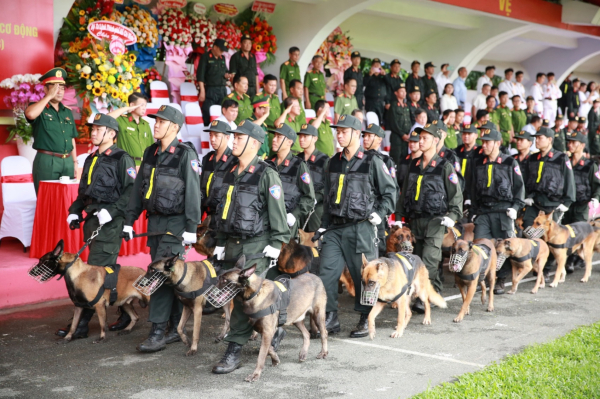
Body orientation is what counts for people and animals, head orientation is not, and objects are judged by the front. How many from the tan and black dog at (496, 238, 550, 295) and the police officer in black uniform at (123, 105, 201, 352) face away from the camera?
0

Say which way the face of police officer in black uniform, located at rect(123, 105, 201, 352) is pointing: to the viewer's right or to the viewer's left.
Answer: to the viewer's left

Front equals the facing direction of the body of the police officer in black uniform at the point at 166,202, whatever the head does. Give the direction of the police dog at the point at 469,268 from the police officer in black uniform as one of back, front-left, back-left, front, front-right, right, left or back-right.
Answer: back-left

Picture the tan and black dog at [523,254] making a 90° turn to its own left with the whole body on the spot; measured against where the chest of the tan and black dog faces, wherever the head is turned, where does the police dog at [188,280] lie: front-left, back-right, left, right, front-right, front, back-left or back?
right

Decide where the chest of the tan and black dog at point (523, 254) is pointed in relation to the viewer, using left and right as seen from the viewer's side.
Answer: facing the viewer and to the left of the viewer

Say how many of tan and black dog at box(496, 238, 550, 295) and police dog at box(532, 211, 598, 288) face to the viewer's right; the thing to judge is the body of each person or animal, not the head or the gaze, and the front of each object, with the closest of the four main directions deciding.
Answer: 0

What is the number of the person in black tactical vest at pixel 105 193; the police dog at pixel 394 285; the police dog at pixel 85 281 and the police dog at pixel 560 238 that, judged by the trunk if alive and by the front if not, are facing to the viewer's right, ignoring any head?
0

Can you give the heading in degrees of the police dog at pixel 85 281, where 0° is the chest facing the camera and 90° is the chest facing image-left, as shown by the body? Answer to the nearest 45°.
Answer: approximately 90°

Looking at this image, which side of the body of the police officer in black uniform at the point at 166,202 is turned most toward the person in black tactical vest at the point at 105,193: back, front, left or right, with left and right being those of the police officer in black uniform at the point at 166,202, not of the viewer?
right

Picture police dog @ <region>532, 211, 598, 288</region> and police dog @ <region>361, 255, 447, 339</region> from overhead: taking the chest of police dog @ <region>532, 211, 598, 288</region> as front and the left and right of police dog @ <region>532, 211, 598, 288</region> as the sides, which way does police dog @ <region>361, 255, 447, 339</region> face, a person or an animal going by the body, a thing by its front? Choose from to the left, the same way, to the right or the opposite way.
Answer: the same way

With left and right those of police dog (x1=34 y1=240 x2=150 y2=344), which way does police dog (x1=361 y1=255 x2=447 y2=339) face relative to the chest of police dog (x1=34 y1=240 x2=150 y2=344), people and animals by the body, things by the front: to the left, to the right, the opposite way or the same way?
the same way

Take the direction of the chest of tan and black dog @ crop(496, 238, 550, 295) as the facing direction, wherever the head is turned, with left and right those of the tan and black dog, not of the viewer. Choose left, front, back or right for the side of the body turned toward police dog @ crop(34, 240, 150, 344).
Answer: front

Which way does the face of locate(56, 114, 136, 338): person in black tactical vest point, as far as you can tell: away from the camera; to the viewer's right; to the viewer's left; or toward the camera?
to the viewer's left

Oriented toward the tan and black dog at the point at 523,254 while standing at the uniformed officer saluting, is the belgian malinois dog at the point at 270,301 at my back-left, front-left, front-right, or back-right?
front-right

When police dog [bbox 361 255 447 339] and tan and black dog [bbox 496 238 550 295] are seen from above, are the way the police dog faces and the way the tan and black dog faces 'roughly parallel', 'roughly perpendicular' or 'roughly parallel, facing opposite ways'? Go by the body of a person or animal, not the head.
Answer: roughly parallel

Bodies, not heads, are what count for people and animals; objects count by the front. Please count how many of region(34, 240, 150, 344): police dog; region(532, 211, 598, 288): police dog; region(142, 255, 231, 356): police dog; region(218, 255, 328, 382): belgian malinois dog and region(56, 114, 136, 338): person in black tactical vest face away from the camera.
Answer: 0

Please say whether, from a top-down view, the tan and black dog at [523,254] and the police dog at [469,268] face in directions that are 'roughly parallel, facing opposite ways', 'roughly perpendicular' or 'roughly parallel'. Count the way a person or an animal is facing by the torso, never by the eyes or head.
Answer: roughly parallel

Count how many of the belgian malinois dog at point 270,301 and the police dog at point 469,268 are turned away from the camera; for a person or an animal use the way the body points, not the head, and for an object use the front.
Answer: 0

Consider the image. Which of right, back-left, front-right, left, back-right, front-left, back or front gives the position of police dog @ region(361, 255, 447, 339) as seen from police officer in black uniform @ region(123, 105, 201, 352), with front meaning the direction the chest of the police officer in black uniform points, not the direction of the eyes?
back-left
